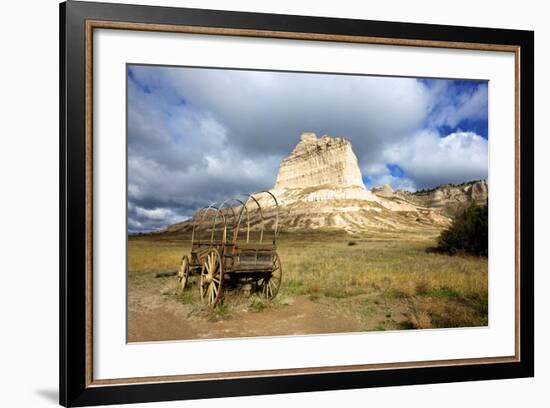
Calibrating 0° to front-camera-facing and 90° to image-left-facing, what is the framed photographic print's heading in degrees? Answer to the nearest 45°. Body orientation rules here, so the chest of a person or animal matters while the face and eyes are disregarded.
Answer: approximately 315°
